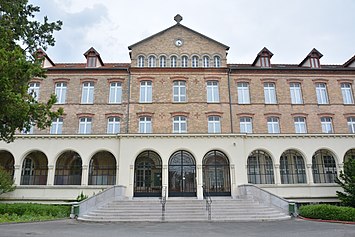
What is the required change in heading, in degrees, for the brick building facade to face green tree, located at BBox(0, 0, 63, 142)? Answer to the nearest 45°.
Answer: approximately 45° to its right

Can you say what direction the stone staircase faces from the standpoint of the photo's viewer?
facing the viewer

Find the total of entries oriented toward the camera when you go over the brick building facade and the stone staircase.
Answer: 2

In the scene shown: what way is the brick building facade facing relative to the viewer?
toward the camera

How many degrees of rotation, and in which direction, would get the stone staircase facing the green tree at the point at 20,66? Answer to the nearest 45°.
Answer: approximately 45° to its right
